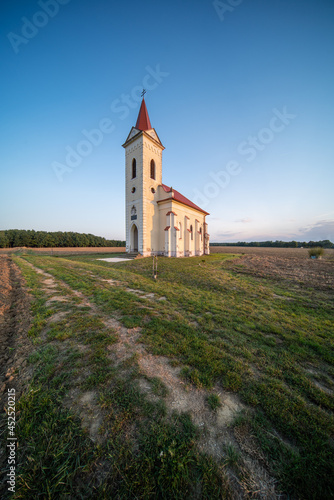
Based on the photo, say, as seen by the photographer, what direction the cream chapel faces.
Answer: facing the viewer and to the left of the viewer
